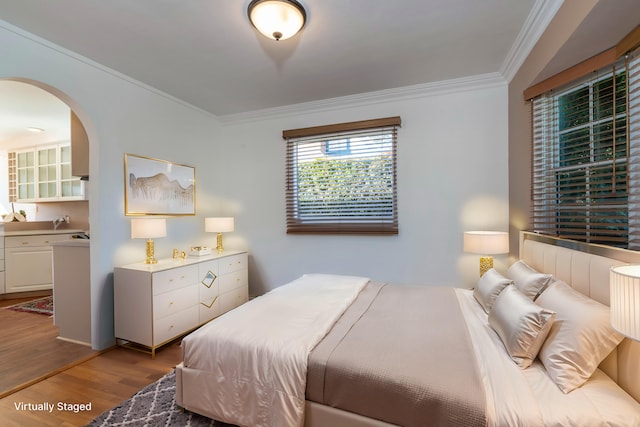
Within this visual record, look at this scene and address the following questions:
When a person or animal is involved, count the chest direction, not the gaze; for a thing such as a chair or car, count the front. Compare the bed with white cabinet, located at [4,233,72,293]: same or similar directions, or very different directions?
very different directions

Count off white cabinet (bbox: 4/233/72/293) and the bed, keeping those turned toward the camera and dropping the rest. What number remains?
1

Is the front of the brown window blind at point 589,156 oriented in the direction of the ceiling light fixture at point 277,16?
yes

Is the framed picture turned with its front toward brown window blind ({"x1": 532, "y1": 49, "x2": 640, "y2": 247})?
yes

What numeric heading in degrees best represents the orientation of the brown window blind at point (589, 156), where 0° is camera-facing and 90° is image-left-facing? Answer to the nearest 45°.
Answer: approximately 45°

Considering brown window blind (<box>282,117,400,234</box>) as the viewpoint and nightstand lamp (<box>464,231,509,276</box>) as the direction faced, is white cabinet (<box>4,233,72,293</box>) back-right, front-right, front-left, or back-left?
back-right

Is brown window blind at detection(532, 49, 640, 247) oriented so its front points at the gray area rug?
yes

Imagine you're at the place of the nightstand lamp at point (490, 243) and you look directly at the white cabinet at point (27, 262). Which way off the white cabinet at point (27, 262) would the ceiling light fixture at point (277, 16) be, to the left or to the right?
left

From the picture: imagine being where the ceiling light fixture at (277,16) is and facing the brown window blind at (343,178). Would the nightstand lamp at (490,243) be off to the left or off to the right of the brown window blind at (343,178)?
right

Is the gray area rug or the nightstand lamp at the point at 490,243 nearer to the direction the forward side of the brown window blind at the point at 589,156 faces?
the gray area rug

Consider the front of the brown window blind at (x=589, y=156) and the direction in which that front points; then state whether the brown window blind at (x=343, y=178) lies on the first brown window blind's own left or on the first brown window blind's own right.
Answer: on the first brown window blind's own right

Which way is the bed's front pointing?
to the viewer's left

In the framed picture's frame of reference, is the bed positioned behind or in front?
in front

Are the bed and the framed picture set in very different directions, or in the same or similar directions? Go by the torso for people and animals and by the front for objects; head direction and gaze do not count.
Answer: very different directions

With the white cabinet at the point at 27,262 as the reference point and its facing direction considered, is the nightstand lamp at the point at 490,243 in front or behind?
in front
